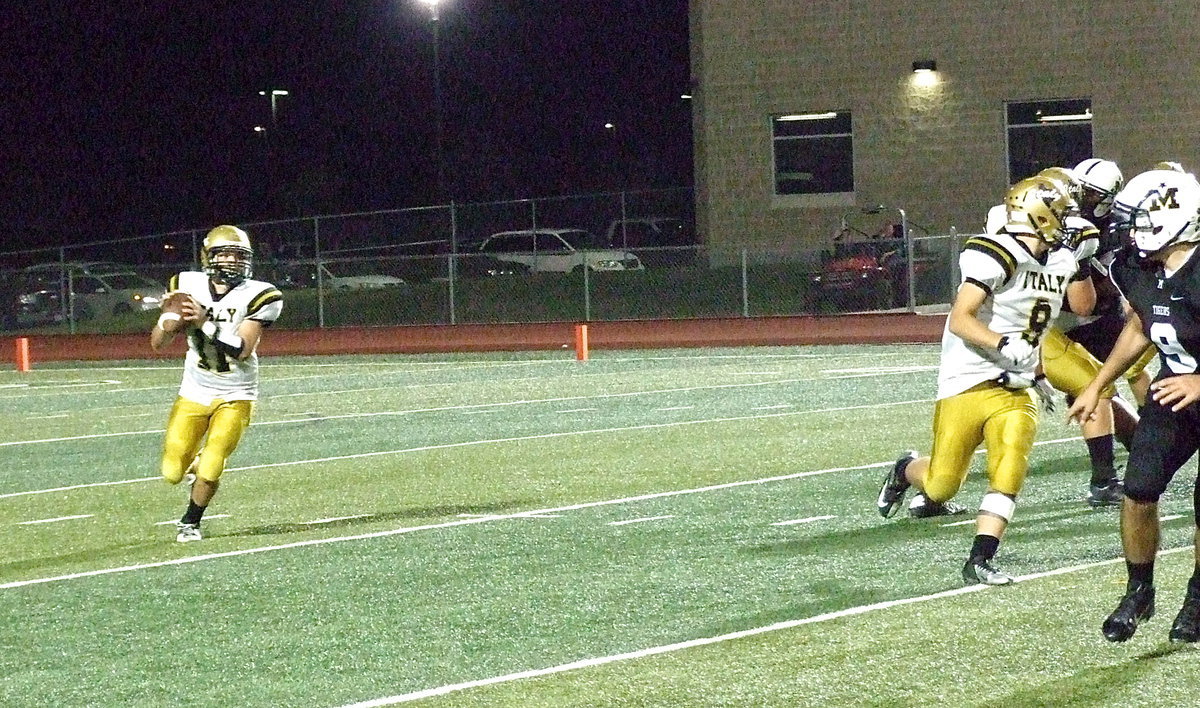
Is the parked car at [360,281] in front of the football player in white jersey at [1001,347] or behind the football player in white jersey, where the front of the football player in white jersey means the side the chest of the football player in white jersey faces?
behind

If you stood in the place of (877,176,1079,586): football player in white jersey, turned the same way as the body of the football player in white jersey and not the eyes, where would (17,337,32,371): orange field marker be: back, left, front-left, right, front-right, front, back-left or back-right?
back

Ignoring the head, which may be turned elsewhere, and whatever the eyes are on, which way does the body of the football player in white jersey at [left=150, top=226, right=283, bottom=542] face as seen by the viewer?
toward the camera

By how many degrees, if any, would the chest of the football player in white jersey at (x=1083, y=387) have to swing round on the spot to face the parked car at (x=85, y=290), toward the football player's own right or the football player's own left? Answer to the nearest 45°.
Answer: approximately 135° to the football player's own left

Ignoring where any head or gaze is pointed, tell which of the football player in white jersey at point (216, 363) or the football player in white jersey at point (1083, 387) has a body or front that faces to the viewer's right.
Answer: the football player in white jersey at point (1083, 387)

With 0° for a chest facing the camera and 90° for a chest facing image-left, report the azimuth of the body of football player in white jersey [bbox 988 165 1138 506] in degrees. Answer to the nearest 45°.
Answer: approximately 270°

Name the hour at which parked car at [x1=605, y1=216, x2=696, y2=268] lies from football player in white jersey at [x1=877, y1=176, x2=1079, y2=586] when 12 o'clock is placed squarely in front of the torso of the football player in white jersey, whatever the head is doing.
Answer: The parked car is roughly at 7 o'clock from the football player in white jersey.

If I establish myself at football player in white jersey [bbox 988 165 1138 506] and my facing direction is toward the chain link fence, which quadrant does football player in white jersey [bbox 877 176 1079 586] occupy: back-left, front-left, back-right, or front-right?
back-left

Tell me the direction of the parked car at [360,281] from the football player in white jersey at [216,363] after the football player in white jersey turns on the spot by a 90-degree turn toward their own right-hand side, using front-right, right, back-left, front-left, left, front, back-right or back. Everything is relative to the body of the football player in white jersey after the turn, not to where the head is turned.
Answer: right

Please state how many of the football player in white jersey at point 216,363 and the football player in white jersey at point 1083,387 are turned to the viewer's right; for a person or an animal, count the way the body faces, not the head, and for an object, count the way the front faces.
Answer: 1

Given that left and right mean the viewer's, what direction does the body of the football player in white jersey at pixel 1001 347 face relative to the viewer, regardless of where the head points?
facing the viewer and to the right of the viewer

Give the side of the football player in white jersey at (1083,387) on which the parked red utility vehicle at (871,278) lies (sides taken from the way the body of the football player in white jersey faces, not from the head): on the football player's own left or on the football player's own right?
on the football player's own left
